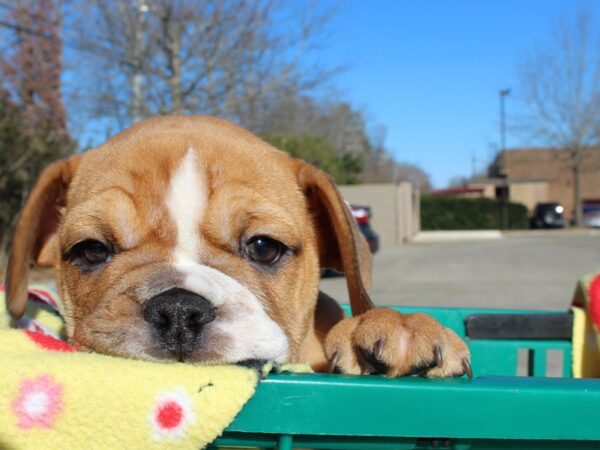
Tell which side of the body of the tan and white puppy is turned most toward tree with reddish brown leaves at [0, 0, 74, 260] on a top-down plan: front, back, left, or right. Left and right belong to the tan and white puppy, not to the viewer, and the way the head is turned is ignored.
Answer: back

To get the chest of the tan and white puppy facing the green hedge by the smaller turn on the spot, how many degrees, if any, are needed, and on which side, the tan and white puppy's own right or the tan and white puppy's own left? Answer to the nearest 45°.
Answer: approximately 180°

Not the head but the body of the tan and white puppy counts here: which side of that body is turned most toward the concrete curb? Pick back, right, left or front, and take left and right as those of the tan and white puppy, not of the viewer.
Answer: back

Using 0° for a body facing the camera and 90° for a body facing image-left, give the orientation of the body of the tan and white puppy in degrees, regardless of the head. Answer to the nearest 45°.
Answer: approximately 0°

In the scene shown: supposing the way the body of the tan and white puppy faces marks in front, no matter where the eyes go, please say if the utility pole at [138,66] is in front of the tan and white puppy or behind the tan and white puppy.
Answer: behind
